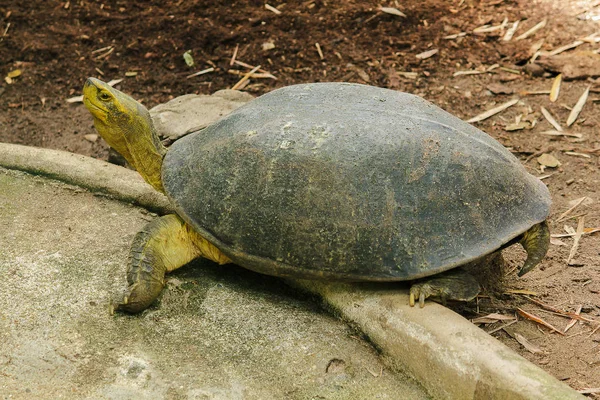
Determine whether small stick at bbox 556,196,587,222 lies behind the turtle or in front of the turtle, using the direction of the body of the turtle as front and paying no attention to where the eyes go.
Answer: behind

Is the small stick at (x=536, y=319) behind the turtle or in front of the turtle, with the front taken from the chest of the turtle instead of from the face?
behind

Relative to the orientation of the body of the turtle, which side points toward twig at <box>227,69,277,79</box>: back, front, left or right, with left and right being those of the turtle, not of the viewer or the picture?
right

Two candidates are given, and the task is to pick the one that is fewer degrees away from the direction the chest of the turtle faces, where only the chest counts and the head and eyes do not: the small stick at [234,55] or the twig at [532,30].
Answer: the small stick

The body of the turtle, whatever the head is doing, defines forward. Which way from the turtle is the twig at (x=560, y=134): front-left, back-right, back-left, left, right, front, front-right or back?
back-right

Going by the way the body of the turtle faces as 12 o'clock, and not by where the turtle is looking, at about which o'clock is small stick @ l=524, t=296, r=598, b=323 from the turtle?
The small stick is roughly at 6 o'clock from the turtle.

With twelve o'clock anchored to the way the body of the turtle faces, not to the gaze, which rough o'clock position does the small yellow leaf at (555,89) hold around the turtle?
The small yellow leaf is roughly at 4 o'clock from the turtle.

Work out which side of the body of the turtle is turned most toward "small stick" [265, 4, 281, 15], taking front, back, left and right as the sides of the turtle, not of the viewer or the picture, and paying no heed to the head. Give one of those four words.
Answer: right

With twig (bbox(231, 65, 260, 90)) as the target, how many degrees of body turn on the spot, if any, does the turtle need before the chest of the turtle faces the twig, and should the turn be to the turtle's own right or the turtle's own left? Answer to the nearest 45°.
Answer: approximately 90° to the turtle's own right

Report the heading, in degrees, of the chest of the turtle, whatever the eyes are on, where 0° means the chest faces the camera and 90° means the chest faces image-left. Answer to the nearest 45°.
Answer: approximately 90°

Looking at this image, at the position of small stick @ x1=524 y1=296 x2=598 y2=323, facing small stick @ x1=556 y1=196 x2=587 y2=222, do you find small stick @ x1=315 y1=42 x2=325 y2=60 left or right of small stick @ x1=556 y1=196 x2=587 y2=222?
left

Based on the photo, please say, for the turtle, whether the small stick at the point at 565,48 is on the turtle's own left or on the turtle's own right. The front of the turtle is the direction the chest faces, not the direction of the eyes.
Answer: on the turtle's own right

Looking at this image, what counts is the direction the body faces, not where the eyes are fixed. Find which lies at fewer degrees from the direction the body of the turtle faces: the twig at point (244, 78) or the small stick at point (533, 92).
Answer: the twig
